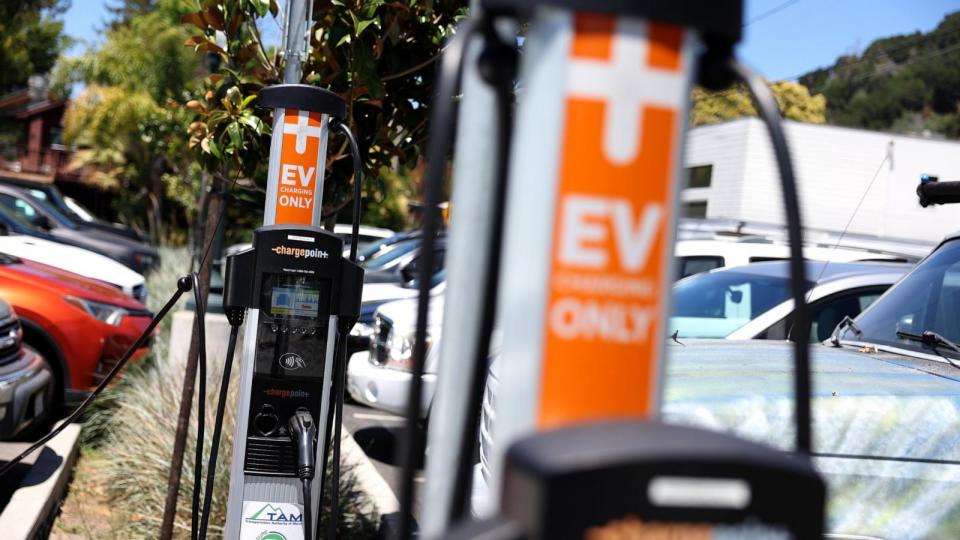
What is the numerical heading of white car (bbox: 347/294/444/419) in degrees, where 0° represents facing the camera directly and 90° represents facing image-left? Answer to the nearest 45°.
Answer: approximately 45°

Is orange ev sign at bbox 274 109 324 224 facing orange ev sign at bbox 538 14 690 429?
yes

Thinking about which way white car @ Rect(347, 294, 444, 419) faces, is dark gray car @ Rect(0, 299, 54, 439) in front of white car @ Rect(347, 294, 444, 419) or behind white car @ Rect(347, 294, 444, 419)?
in front

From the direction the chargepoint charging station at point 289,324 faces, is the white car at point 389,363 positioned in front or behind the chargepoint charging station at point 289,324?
behind

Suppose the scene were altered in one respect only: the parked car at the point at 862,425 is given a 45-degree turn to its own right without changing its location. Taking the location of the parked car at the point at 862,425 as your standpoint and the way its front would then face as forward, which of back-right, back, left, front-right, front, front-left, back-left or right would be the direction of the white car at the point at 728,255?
front-right

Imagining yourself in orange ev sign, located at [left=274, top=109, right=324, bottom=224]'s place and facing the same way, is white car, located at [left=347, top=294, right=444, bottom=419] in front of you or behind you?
behind

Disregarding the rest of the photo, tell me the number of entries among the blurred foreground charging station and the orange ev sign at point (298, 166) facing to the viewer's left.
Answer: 0

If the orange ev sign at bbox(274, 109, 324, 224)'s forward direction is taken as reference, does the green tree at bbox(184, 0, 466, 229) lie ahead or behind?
behind

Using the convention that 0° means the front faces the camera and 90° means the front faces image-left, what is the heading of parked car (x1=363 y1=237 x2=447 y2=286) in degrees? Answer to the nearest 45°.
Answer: approximately 45°

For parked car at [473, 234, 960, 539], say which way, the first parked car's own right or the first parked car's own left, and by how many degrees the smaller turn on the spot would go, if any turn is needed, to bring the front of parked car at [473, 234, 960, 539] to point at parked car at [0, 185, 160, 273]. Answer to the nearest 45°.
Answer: approximately 45° to the first parked car's own right
